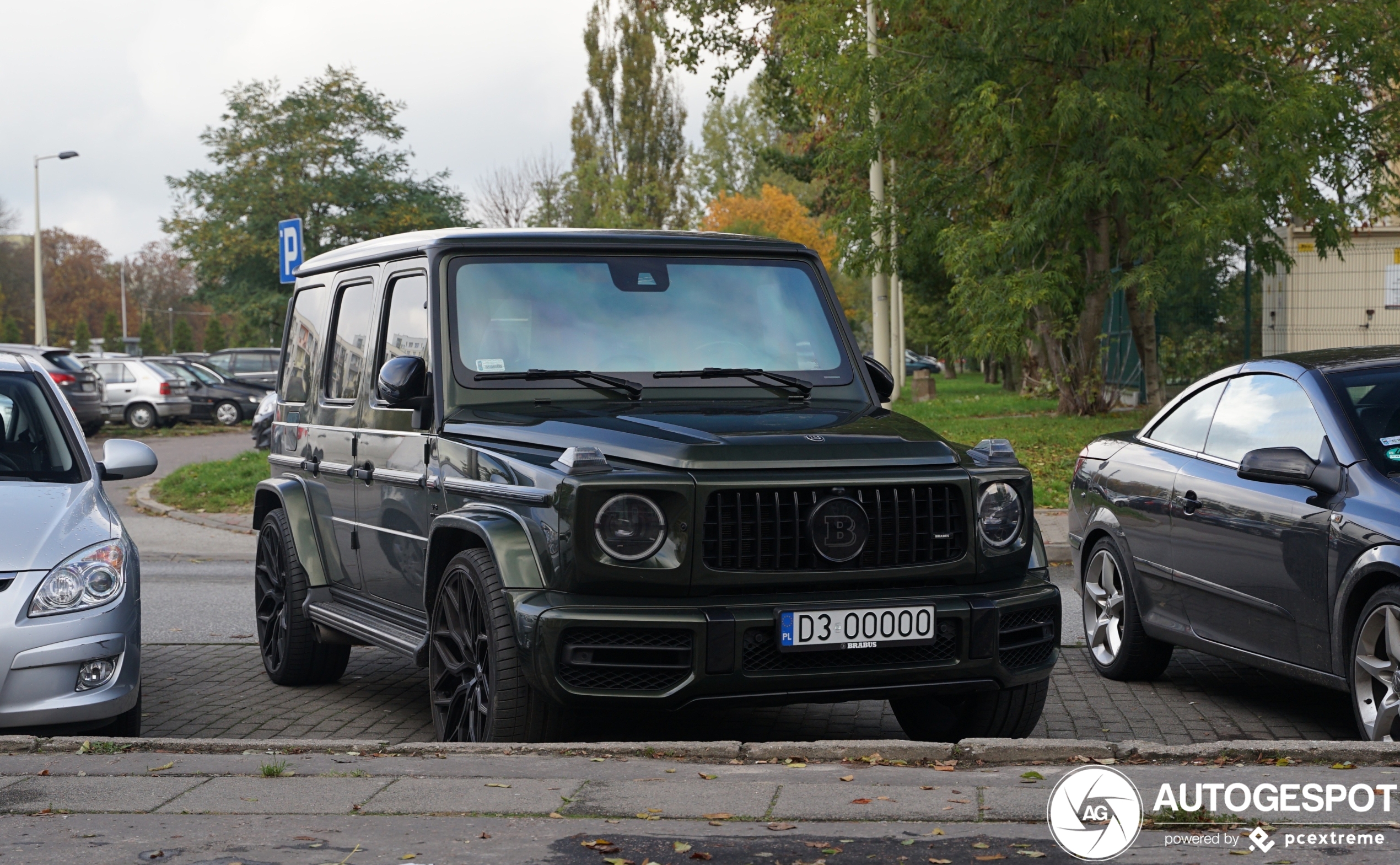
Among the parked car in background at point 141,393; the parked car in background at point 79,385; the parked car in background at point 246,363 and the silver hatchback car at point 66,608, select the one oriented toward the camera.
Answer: the silver hatchback car

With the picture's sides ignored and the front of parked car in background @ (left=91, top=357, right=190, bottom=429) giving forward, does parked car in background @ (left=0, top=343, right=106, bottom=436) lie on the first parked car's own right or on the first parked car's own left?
on the first parked car's own left

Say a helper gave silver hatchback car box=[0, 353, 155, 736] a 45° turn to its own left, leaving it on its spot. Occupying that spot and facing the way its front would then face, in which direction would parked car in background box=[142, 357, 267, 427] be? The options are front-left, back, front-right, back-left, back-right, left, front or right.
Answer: back-left

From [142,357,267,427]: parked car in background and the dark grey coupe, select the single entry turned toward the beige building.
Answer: the parked car in background

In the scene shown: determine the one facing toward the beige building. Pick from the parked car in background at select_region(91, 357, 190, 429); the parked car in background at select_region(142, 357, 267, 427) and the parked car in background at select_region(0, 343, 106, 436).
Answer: the parked car in background at select_region(142, 357, 267, 427)
